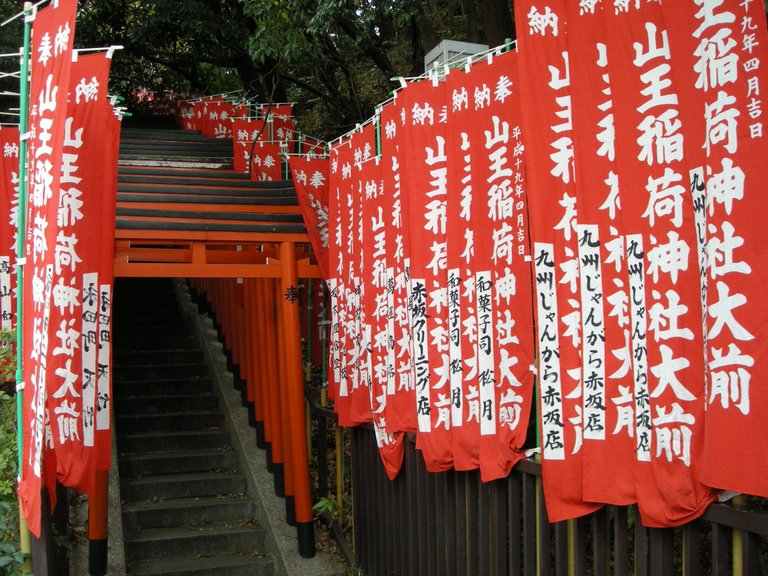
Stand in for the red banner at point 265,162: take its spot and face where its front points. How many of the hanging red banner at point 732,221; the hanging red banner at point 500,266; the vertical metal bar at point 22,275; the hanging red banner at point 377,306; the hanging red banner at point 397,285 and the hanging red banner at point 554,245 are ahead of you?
6

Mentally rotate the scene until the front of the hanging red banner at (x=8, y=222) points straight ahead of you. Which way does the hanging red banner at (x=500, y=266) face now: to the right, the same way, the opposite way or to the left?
to the right

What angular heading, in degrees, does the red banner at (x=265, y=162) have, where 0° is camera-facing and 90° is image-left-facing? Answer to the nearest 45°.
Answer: approximately 0°

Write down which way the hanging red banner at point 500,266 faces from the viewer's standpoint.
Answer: facing the viewer and to the left of the viewer

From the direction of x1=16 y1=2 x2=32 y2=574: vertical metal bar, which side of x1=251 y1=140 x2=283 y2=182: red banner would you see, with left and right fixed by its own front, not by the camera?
front

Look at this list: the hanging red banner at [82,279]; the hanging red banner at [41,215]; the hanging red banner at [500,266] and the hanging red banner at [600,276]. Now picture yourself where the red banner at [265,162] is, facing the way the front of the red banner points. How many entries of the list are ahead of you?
4

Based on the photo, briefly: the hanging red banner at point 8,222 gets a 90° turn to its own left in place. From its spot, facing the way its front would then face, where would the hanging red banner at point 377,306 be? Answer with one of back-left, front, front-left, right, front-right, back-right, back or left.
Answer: front-right

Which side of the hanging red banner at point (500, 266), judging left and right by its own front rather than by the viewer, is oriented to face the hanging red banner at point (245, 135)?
right

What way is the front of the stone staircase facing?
toward the camera

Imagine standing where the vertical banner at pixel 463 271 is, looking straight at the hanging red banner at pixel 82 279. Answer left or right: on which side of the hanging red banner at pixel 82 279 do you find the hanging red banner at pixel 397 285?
right
